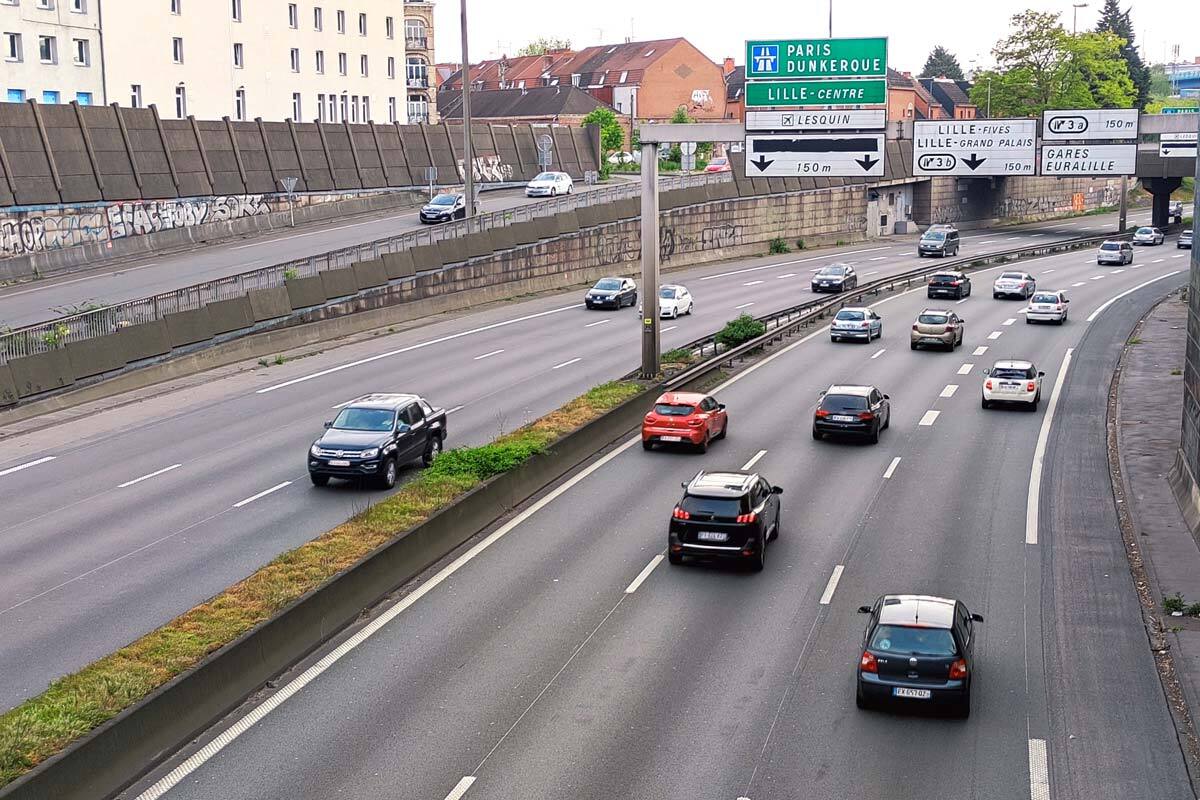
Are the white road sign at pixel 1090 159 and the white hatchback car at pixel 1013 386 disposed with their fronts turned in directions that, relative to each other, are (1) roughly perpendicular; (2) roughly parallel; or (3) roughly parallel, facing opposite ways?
roughly parallel, facing opposite ways

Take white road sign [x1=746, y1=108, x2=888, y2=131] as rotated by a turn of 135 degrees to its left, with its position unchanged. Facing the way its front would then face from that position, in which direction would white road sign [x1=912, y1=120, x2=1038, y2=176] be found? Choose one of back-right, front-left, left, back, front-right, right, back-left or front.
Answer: front

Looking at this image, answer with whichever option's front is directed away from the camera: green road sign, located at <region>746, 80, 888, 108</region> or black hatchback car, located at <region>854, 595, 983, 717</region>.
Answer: the black hatchback car

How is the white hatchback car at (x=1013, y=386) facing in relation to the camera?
away from the camera

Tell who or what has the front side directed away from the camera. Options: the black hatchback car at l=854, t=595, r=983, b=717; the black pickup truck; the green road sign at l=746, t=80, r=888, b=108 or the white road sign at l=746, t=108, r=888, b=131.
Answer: the black hatchback car

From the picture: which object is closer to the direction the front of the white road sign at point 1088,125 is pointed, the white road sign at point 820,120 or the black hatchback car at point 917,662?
the black hatchback car

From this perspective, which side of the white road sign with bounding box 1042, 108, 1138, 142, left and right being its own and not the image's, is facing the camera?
front

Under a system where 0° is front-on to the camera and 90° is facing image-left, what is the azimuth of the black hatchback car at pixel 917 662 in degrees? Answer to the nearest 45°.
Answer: approximately 180°

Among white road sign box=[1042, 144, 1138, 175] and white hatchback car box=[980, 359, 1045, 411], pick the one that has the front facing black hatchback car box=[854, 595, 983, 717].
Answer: the white road sign

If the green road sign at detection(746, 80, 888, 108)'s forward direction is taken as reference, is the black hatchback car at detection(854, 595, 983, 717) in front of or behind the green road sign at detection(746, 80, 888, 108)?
in front

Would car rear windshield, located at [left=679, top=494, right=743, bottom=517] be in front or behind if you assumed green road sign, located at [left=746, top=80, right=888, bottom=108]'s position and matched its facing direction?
in front

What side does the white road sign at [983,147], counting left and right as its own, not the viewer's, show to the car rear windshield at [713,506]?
front

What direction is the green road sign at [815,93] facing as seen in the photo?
toward the camera

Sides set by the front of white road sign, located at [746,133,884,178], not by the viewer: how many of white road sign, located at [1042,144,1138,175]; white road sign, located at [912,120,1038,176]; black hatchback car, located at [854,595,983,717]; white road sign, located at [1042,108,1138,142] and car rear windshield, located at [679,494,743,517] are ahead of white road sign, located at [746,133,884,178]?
2

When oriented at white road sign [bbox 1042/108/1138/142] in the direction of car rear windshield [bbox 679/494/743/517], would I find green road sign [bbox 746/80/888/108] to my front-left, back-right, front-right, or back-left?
front-right

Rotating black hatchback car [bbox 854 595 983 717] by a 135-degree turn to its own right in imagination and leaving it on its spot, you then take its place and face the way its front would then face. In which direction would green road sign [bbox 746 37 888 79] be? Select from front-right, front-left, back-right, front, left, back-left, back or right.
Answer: back-left

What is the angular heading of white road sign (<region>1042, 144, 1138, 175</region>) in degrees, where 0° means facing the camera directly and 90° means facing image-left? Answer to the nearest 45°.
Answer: approximately 0°

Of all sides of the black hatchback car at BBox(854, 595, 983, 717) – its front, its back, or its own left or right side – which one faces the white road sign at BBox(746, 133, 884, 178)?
front
